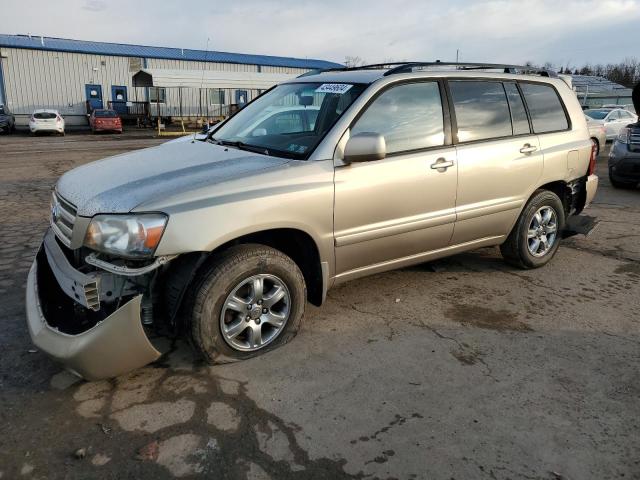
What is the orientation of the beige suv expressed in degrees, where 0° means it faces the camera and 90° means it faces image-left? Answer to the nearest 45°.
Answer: approximately 45°

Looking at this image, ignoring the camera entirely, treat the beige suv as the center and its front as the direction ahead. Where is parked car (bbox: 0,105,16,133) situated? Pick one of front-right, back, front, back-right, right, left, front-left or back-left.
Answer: right

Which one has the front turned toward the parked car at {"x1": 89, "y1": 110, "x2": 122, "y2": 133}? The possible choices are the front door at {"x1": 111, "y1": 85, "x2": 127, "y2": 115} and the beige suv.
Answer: the front door

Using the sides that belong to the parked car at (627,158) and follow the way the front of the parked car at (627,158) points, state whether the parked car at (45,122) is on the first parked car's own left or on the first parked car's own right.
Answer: on the first parked car's own right

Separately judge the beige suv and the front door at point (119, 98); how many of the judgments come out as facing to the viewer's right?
0

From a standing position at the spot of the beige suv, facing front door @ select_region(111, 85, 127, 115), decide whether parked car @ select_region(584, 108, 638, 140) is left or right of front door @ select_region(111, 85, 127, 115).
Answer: right

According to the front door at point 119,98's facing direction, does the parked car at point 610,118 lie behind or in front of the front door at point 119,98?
in front

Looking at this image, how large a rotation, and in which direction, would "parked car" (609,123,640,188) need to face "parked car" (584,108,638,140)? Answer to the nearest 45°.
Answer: approximately 135° to its right

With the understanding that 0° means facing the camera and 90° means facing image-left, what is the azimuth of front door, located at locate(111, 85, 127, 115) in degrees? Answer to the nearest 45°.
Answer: approximately 0°

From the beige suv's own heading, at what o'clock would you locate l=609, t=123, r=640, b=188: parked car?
The parked car is roughly at 6 o'clock from the beige suv.

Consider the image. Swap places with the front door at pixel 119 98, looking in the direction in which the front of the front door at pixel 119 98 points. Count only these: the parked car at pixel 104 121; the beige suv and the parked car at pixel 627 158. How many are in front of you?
3

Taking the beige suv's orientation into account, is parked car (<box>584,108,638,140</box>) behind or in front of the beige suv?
behind

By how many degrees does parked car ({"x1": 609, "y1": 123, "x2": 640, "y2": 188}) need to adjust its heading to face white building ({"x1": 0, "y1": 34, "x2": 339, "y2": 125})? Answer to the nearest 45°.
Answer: approximately 90° to its right

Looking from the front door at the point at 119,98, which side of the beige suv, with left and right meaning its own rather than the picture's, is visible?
right
